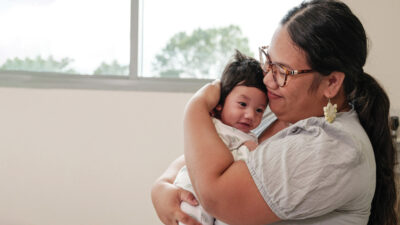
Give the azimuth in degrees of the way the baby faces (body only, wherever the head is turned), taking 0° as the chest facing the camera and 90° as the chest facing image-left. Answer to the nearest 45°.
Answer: approximately 315°

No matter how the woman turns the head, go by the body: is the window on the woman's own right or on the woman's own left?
on the woman's own right

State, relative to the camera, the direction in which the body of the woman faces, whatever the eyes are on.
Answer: to the viewer's left
